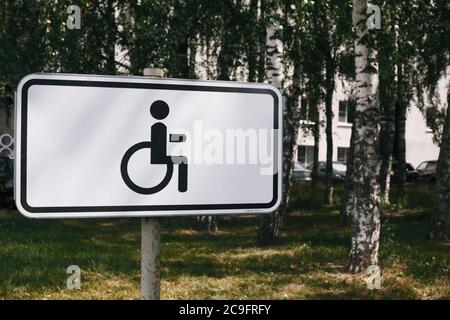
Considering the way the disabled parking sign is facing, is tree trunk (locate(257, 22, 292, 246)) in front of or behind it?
behind

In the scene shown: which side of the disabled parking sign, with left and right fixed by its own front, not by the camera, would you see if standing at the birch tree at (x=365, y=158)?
back

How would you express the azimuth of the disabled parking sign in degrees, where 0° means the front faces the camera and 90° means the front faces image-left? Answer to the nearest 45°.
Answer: approximately 0°

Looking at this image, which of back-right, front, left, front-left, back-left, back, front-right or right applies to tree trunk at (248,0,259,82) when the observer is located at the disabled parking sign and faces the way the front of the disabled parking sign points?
back

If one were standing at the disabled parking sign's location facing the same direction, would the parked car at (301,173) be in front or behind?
behind

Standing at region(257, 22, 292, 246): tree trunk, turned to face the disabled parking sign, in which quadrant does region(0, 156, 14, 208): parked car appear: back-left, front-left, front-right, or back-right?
back-right

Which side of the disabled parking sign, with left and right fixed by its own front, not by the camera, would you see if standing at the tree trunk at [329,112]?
back

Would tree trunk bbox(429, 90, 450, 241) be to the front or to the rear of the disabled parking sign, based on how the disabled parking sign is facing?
to the rear

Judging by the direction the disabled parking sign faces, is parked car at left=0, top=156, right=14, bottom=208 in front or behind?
behind

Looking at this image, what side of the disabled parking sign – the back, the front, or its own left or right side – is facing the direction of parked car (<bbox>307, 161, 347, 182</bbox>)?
back

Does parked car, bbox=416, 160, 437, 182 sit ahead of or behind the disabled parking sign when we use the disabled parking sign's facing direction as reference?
behind
